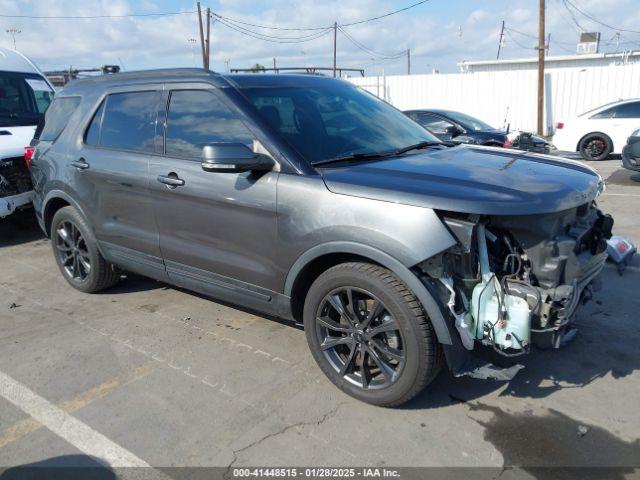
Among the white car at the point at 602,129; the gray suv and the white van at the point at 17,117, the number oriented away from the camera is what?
0

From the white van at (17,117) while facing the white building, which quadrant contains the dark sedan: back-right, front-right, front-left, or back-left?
front-right

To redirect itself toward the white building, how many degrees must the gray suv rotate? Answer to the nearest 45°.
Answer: approximately 90° to its left

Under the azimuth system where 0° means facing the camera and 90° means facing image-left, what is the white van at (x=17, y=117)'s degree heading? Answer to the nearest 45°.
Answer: approximately 315°

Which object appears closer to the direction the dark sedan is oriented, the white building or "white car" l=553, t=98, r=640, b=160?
the white car

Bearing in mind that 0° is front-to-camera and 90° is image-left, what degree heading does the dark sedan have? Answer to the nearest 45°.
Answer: approximately 315°

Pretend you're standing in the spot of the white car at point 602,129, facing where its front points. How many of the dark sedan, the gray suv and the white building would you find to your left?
1

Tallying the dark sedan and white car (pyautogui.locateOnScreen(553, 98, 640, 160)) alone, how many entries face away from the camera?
0
